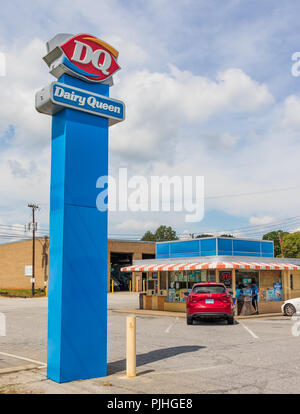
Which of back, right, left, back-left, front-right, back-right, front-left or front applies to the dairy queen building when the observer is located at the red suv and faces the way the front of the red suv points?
front

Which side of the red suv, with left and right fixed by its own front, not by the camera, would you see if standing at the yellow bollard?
back

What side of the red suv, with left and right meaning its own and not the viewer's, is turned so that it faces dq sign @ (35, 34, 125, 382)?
back

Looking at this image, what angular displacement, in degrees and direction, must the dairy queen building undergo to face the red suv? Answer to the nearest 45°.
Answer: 0° — it already faces it

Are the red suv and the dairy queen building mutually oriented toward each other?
yes

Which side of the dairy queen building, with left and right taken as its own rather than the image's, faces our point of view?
front

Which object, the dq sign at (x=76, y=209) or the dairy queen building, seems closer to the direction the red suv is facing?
the dairy queen building

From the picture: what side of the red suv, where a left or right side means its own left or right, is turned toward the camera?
back

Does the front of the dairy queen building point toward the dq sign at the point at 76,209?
yes

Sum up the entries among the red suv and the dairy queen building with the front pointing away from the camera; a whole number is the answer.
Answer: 1

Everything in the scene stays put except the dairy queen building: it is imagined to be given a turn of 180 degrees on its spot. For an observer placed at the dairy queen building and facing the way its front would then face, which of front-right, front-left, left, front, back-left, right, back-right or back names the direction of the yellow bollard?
back

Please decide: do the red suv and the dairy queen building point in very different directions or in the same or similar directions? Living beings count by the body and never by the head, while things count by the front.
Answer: very different directions

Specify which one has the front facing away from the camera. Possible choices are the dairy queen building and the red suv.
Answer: the red suv
